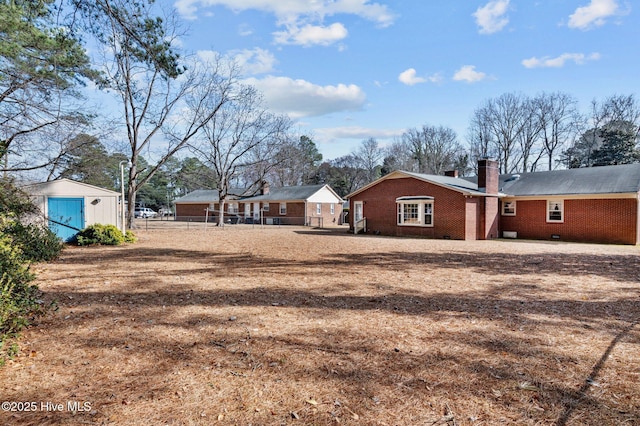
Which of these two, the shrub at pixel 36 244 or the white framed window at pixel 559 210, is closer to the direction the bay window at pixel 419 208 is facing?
the shrub

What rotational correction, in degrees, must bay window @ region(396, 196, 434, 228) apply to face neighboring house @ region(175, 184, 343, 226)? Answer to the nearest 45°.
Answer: approximately 135° to its right

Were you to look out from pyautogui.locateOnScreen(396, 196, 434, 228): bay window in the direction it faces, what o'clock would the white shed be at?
The white shed is roughly at 2 o'clock from the bay window.

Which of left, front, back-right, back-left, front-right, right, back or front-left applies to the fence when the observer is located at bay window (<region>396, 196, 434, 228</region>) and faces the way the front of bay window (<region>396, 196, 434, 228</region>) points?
back-right

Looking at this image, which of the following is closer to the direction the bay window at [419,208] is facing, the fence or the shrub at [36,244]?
the shrub
